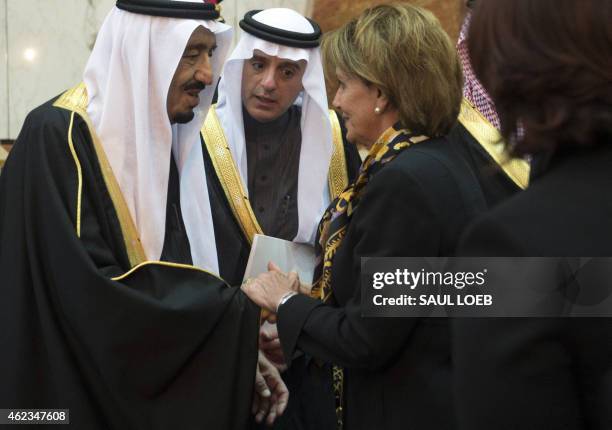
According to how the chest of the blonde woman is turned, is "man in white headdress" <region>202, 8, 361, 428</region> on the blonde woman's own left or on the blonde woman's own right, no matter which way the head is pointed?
on the blonde woman's own right

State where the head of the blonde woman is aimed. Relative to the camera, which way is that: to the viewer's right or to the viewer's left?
to the viewer's left

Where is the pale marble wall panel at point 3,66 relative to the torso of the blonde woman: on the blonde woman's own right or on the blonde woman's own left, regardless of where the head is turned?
on the blonde woman's own right

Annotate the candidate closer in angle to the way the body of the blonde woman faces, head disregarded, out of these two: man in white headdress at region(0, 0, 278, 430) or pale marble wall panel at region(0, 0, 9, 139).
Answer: the man in white headdress

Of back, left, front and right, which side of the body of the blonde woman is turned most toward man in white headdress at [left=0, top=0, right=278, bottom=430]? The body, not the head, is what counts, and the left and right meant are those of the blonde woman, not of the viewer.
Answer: front

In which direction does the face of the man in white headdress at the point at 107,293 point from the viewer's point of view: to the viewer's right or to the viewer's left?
to the viewer's right

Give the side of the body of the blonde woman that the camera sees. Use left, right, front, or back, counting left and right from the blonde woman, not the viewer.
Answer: left

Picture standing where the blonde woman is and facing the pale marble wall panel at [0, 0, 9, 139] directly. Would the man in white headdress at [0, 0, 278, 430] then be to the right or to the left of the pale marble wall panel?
left
